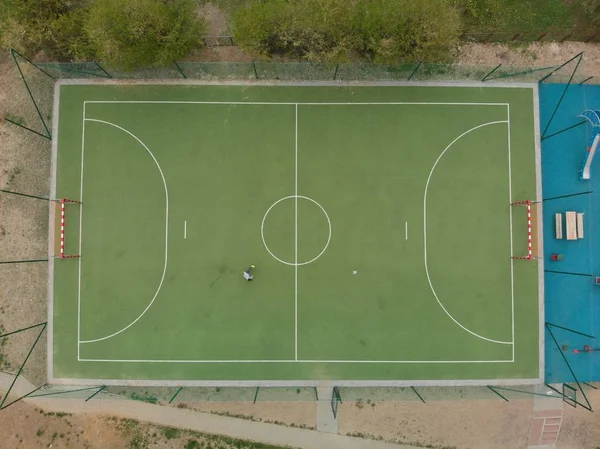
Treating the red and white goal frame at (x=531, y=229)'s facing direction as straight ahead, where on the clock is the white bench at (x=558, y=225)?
The white bench is roughly at 5 o'clock from the red and white goal frame.

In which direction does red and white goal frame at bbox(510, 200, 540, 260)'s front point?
to the viewer's left

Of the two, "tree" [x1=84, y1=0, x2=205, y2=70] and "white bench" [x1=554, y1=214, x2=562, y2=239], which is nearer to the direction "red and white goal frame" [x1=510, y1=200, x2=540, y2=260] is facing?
the tree

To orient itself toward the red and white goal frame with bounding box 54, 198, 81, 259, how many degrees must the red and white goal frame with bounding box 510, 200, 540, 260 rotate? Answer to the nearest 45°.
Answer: approximately 45° to its left

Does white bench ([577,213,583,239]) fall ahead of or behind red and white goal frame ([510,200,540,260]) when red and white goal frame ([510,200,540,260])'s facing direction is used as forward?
behind

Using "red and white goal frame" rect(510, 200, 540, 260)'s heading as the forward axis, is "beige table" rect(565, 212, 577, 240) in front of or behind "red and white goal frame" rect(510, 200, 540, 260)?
behind

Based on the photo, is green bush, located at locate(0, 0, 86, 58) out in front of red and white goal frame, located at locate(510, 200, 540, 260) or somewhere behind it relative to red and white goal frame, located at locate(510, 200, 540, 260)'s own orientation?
in front
